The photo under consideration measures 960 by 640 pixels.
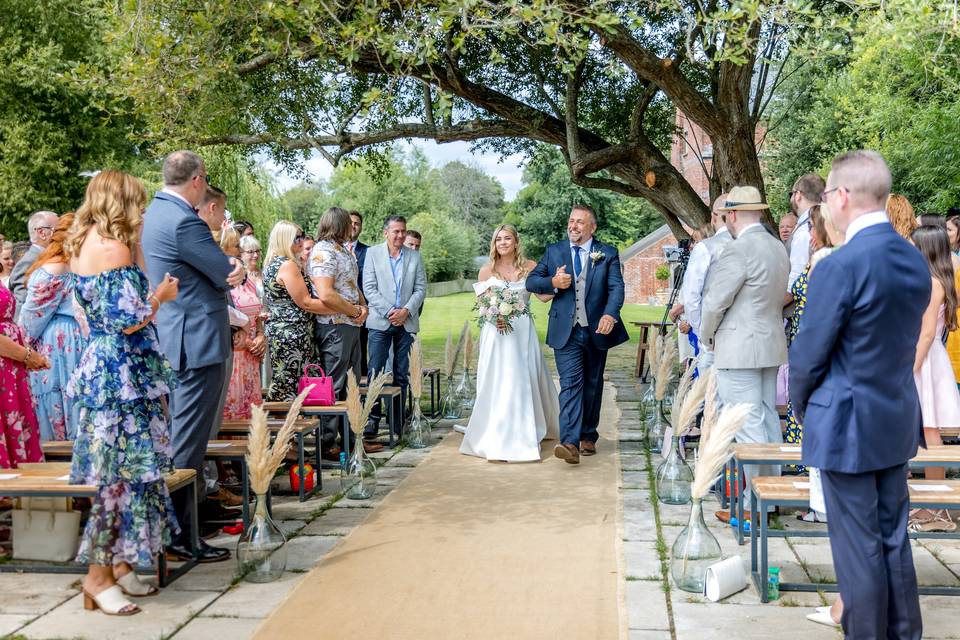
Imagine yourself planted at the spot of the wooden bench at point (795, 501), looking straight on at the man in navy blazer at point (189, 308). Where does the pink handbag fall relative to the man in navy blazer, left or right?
right

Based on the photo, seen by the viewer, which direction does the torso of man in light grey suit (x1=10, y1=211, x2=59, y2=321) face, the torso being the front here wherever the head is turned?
to the viewer's right

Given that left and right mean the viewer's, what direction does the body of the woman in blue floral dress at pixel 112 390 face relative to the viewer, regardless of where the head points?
facing away from the viewer and to the right of the viewer

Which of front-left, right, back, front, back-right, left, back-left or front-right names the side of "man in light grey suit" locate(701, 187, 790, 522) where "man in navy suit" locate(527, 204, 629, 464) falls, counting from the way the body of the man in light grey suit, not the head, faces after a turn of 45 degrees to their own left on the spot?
front-right

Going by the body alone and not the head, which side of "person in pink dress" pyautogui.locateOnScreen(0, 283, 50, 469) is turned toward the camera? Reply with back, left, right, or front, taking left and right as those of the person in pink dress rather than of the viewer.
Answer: right

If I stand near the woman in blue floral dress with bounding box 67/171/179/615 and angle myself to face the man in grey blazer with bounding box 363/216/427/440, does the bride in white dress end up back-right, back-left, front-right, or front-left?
front-right

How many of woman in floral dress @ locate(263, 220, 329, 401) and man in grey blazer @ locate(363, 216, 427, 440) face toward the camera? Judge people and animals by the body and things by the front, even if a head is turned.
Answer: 1

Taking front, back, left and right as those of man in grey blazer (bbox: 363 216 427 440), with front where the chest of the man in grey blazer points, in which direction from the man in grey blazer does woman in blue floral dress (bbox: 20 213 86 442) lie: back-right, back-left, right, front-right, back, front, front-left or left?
front-right

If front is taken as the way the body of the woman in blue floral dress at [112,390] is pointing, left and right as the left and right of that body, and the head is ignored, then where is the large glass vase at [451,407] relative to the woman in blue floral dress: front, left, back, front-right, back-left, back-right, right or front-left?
front

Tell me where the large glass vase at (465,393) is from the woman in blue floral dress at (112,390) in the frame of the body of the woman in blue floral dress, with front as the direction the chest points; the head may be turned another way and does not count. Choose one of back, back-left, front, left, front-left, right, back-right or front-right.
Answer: front

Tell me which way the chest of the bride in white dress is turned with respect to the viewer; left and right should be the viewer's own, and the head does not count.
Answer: facing the viewer

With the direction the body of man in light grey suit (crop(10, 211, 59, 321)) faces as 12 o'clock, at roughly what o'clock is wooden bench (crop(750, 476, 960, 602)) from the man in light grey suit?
The wooden bench is roughly at 2 o'clock from the man in light grey suit.

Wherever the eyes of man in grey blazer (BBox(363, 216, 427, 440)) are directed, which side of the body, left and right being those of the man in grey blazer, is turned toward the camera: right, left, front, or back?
front

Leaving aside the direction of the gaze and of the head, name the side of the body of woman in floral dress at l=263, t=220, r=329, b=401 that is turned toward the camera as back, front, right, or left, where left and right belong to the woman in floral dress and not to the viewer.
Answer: right

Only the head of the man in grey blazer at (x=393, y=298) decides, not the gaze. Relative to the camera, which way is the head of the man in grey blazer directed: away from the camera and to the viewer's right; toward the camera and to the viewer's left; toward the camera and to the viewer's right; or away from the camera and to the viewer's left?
toward the camera and to the viewer's right

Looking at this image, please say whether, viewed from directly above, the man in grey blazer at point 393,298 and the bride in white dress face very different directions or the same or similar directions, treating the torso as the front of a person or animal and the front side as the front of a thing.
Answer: same or similar directions

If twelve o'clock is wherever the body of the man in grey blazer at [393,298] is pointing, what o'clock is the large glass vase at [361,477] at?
The large glass vase is roughly at 12 o'clock from the man in grey blazer.

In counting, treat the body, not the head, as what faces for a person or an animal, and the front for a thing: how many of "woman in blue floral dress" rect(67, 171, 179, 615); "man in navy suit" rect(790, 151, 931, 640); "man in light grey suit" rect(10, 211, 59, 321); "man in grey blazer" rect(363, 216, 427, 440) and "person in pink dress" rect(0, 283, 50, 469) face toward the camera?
1

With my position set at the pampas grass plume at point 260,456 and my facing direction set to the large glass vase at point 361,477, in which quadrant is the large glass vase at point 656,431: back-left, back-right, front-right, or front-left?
front-right
